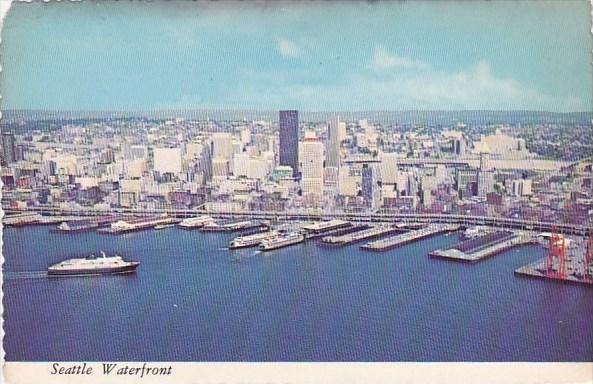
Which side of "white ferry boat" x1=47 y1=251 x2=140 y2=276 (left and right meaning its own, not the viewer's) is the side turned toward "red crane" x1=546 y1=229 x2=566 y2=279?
front

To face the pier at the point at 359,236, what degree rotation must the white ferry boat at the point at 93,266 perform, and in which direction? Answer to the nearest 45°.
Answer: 0° — it already faces it

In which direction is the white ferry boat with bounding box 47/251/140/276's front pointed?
to the viewer's right

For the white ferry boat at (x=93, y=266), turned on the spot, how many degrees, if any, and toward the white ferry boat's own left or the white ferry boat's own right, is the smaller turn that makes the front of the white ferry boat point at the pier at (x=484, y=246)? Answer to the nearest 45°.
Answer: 0° — it already faces it
